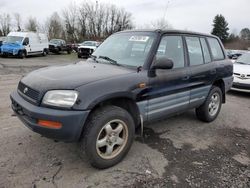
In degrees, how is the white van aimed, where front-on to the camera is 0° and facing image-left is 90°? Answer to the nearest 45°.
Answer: approximately 45°

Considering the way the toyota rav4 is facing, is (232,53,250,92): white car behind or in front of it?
behind

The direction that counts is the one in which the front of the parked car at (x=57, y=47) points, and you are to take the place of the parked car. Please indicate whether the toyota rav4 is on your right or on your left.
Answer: on your left
